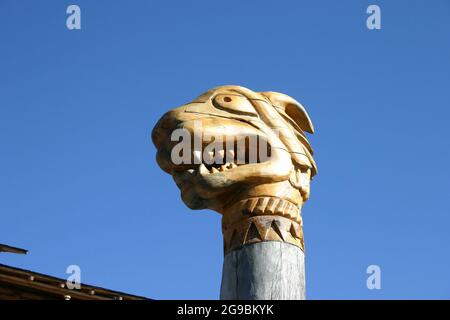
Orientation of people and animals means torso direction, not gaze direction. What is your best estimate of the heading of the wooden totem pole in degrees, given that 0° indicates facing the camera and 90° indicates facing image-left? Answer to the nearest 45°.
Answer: approximately 90°
